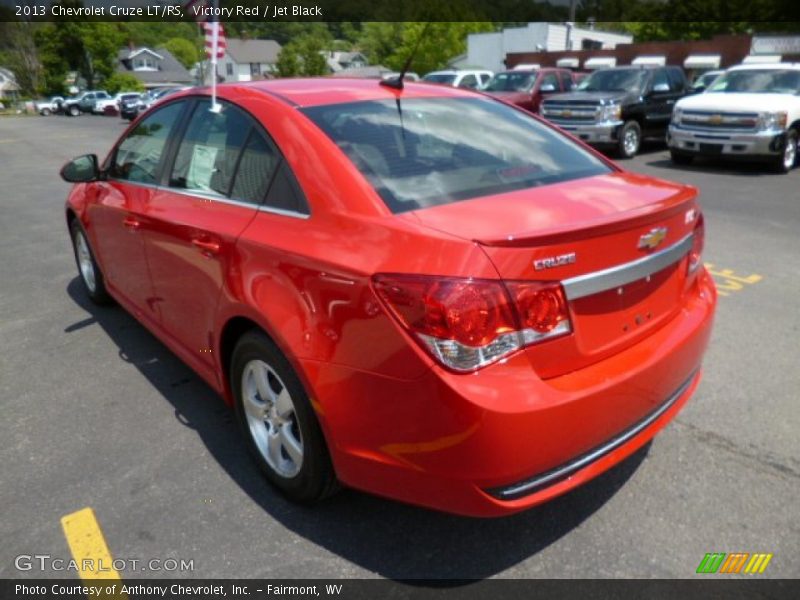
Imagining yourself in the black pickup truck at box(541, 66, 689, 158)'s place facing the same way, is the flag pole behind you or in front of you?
in front

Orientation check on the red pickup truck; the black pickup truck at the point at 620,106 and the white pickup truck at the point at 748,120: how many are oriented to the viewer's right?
0

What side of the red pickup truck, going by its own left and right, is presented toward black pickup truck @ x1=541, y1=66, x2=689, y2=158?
left

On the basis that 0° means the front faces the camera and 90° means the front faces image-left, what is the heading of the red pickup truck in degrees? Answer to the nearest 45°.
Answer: approximately 45°

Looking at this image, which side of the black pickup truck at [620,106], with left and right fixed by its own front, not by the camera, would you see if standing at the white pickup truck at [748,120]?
left

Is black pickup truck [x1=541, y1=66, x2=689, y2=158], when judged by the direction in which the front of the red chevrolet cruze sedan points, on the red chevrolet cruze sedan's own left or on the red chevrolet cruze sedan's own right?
on the red chevrolet cruze sedan's own right

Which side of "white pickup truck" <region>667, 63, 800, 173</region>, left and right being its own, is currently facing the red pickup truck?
right

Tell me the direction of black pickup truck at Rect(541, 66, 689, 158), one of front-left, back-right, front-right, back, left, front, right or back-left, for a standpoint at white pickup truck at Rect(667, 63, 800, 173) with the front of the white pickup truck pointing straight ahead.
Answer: right

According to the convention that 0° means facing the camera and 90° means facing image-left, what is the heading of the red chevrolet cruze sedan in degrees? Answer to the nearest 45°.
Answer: approximately 135°

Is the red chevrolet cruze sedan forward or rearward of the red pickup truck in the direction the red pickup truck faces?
forward

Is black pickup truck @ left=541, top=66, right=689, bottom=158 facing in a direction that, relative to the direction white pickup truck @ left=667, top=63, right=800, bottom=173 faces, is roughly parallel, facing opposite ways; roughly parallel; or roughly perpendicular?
roughly parallel
